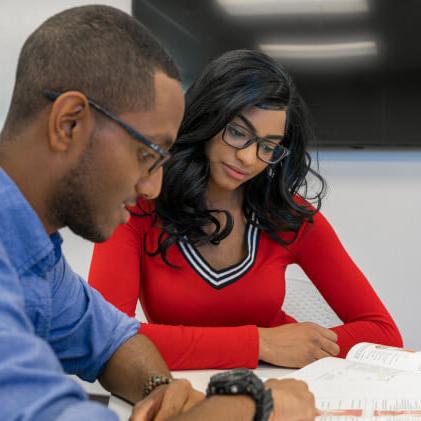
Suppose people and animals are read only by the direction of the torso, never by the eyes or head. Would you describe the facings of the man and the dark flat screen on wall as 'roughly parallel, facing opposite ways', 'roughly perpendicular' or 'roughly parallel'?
roughly perpendicular

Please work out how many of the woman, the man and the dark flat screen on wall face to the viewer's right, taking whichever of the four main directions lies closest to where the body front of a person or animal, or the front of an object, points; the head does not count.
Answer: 1

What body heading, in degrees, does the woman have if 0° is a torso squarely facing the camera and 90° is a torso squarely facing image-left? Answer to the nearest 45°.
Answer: approximately 0°

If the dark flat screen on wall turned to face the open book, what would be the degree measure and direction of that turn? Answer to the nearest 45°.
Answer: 0° — it already faces it

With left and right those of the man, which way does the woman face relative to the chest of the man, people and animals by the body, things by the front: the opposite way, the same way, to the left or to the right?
to the right

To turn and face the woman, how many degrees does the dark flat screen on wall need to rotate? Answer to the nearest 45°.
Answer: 0° — it already faces them

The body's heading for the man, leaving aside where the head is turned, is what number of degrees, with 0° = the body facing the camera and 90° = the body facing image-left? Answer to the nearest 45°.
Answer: approximately 270°

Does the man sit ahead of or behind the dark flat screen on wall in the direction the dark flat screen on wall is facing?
ahead

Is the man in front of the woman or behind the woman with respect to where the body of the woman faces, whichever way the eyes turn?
in front

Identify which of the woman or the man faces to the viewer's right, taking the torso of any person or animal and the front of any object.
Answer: the man

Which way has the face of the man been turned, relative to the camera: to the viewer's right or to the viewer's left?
to the viewer's right
